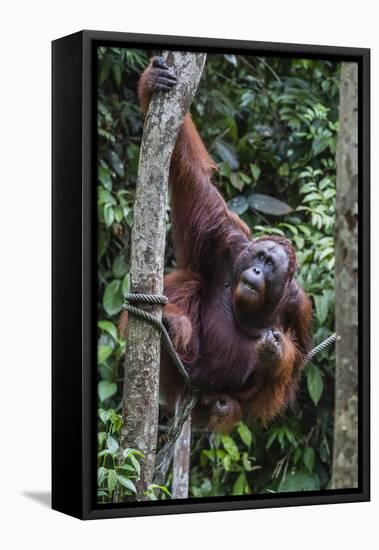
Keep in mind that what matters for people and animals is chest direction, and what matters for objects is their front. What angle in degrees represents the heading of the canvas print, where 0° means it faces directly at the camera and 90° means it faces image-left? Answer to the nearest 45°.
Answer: approximately 315°

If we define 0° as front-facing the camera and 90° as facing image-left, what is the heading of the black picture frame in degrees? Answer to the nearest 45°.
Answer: approximately 315°
